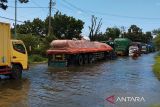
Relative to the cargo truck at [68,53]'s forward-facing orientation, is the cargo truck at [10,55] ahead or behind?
behind

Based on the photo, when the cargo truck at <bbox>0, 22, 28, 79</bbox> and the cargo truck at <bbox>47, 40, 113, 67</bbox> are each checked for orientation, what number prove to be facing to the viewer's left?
0

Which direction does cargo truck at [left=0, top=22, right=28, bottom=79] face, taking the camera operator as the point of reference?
facing away from the viewer and to the right of the viewer

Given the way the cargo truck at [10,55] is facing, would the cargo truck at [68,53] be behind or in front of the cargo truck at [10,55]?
in front

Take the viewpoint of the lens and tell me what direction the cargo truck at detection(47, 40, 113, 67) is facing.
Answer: facing away from the viewer and to the right of the viewer
